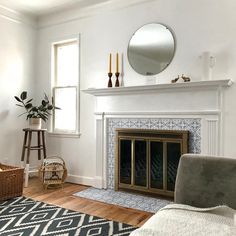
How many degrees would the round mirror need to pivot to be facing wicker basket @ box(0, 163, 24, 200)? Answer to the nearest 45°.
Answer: approximately 90° to its right

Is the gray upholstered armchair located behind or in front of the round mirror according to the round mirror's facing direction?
in front

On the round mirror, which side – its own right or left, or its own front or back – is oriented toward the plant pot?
right

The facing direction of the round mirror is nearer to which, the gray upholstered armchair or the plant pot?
the gray upholstered armchair

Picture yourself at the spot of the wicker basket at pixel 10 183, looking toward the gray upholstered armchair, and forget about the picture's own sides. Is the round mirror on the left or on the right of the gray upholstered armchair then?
left
